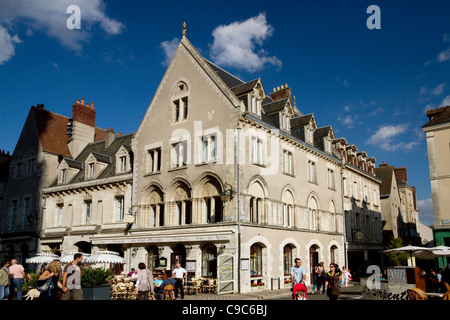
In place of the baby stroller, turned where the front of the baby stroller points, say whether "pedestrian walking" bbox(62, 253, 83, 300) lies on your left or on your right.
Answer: on your right

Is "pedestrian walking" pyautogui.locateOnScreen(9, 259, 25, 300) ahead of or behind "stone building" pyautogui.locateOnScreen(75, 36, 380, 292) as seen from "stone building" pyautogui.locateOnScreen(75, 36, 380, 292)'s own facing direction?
ahead

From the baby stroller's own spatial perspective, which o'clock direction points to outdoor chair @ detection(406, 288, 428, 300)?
The outdoor chair is roughly at 10 o'clock from the baby stroller.

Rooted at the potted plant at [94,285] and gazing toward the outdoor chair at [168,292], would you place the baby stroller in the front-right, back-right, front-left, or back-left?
front-right

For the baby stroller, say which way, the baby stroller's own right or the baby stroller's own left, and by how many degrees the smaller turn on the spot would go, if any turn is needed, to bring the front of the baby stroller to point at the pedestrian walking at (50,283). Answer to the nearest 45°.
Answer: approximately 45° to the baby stroller's own right

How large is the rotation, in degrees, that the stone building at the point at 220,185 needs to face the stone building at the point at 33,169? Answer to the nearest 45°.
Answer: approximately 90° to its right

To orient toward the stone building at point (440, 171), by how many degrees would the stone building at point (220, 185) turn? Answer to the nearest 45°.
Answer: approximately 135° to its left

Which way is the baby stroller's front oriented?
toward the camera

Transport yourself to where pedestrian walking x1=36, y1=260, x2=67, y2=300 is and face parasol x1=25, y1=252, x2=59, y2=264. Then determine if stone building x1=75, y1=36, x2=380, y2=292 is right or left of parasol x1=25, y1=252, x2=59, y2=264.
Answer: right

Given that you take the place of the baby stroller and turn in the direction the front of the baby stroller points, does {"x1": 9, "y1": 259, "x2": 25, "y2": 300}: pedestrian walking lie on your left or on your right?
on your right

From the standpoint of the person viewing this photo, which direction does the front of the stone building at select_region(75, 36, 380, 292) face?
facing the viewer and to the left of the viewer

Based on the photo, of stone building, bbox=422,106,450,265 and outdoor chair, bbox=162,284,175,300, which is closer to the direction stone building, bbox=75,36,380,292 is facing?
the outdoor chair

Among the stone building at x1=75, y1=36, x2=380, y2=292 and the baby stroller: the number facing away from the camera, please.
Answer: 0

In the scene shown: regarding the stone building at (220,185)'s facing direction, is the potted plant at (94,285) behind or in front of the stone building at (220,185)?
in front

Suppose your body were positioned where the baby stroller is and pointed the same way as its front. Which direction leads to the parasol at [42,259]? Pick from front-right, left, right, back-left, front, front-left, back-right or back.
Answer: back-right
